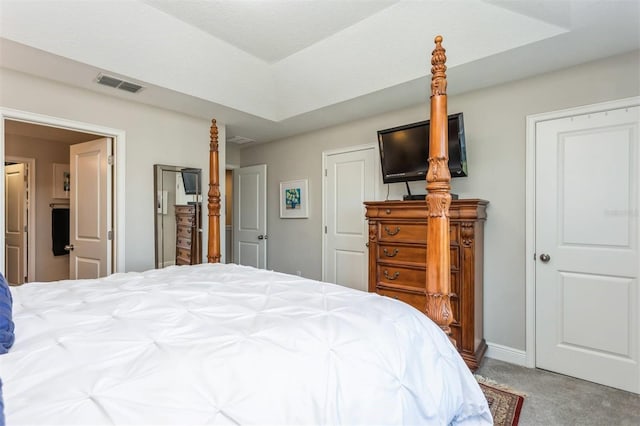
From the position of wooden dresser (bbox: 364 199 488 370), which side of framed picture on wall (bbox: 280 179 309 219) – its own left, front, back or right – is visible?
left

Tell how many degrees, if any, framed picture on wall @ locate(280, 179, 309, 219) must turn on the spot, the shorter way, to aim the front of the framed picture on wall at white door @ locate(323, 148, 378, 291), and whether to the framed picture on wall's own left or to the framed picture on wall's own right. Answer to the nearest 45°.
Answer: approximately 90° to the framed picture on wall's own left

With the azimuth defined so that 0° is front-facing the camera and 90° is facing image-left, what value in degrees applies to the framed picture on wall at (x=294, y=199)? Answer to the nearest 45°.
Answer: approximately 45°

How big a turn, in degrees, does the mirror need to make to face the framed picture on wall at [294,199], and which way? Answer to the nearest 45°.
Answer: approximately 45° to its left

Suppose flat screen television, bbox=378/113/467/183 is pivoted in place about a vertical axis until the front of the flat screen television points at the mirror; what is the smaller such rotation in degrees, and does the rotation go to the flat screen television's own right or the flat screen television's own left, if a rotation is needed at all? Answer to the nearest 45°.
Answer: approximately 45° to the flat screen television's own right

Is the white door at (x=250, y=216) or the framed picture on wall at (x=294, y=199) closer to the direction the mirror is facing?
the framed picture on wall
